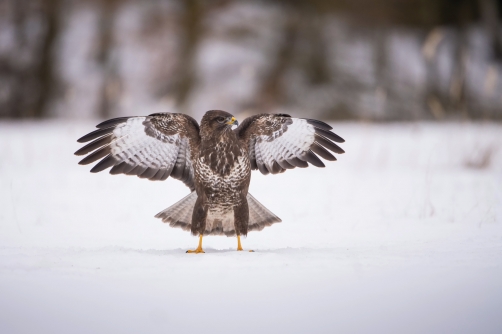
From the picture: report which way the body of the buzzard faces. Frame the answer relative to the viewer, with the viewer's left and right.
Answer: facing the viewer
